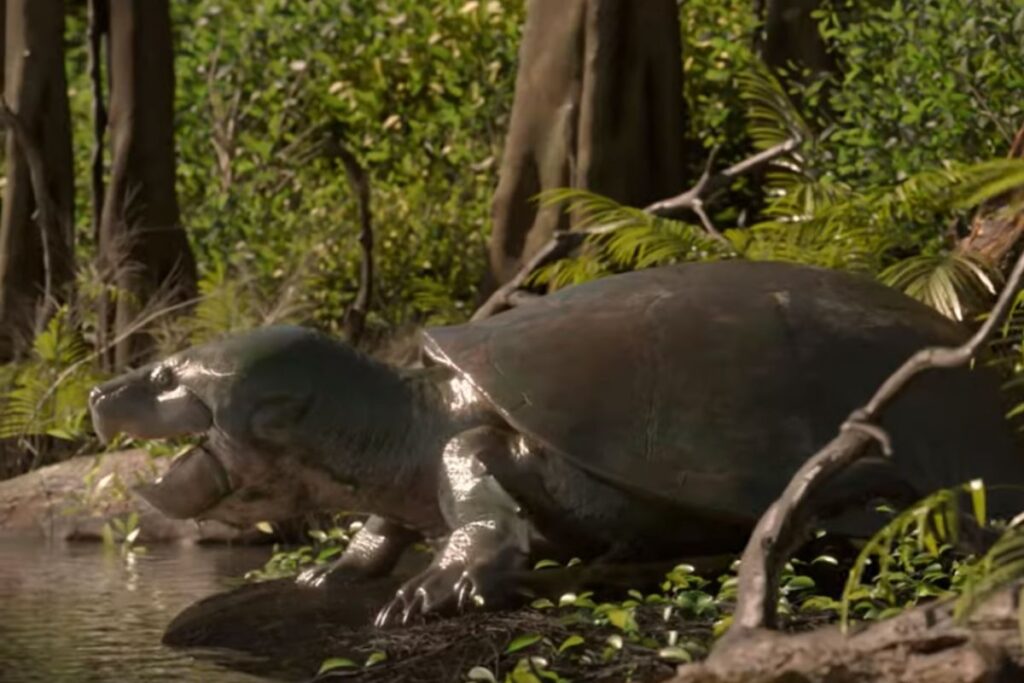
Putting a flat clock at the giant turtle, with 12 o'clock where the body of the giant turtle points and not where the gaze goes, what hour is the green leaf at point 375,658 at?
The green leaf is roughly at 10 o'clock from the giant turtle.

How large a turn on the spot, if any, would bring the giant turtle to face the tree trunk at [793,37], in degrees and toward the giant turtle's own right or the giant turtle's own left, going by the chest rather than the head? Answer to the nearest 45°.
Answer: approximately 90° to the giant turtle's own right

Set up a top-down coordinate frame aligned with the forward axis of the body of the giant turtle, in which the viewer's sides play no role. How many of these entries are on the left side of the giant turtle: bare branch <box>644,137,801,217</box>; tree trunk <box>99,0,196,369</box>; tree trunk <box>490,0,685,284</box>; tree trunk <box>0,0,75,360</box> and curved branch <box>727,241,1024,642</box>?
1

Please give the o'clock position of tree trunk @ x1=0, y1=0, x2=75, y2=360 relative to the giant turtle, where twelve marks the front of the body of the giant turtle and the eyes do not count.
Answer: The tree trunk is roughly at 2 o'clock from the giant turtle.

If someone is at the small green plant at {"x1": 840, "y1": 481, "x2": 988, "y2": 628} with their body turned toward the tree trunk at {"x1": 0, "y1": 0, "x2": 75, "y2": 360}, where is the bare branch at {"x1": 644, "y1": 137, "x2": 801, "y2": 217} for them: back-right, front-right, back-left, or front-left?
front-right

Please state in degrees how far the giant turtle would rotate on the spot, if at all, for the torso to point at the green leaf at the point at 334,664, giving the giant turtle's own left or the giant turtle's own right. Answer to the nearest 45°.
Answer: approximately 45° to the giant turtle's own left

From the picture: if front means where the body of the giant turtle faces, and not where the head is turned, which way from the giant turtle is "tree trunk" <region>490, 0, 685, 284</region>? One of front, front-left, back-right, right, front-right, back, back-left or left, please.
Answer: right

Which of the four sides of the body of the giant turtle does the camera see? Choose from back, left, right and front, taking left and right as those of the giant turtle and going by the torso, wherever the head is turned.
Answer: left

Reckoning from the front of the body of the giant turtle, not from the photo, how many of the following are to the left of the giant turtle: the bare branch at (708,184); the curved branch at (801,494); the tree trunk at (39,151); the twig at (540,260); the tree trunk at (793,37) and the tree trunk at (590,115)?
1

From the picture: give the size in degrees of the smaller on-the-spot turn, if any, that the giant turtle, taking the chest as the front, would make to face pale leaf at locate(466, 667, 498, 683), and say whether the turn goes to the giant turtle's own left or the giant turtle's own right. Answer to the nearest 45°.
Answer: approximately 90° to the giant turtle's own left

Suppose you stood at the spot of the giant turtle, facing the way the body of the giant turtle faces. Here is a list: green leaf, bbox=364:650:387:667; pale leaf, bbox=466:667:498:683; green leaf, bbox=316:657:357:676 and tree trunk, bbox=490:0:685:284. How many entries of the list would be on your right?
1

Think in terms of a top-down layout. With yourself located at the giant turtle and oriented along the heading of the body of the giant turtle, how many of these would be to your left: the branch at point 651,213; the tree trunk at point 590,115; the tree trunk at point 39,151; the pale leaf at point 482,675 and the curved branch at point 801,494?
2

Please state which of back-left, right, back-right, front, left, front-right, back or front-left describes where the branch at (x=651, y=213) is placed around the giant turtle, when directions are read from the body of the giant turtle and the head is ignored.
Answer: right

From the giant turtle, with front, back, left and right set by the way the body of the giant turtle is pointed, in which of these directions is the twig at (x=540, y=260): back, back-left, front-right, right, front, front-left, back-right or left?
right
